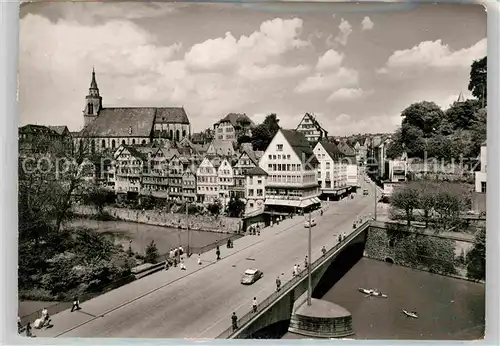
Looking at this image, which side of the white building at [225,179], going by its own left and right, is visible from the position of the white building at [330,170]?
left

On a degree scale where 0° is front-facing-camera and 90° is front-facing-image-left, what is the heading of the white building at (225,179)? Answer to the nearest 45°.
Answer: approximately 0°

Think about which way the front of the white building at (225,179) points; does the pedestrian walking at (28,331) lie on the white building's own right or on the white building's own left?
on the white building's own right

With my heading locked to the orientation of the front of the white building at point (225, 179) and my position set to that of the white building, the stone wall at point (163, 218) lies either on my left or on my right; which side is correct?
on my right

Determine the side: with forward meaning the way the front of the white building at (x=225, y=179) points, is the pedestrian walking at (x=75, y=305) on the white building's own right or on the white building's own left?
on the white building's own right

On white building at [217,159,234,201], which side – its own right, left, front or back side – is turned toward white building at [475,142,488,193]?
left
